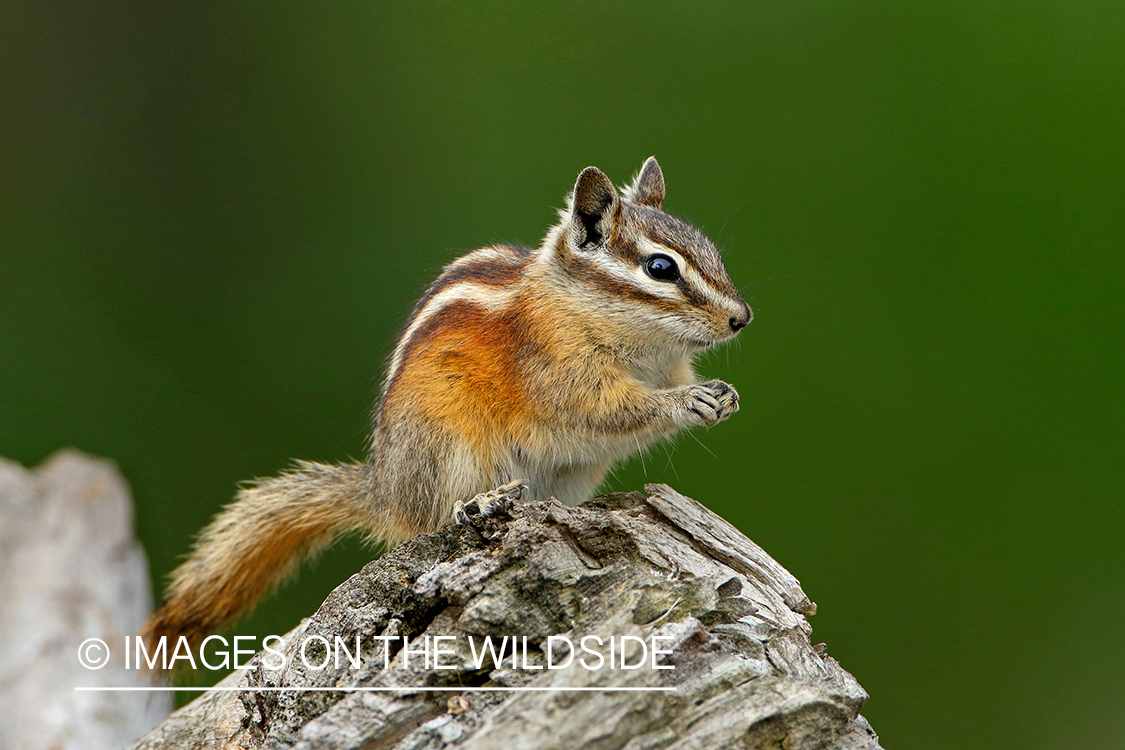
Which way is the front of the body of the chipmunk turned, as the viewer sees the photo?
to the viewer's right
